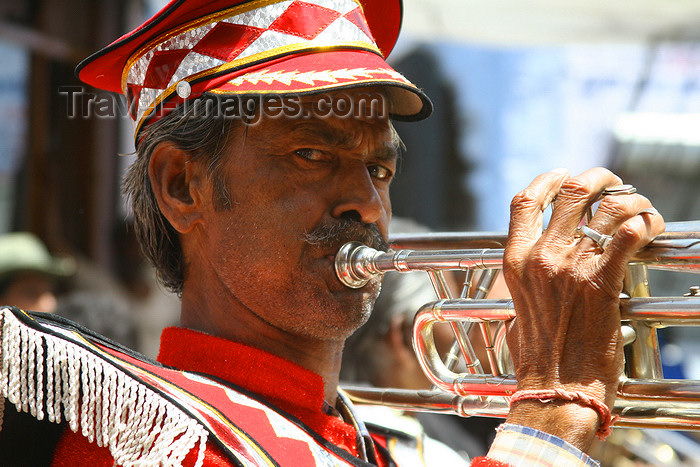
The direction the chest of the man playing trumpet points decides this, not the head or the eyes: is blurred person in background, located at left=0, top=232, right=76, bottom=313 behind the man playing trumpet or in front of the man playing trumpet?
behind

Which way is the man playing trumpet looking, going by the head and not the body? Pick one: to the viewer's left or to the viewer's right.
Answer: to the viewer's right

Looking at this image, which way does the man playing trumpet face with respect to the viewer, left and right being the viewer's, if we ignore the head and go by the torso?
facing the viewer and to the right of the viewer
